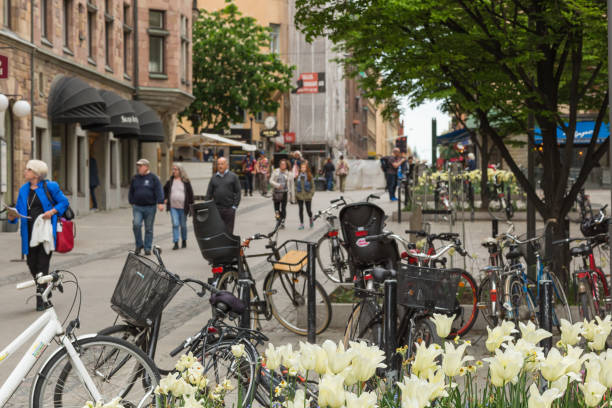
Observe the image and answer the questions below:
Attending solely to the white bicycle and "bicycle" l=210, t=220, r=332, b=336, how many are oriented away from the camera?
0

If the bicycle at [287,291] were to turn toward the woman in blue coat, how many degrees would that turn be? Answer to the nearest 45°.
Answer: approximately 180°

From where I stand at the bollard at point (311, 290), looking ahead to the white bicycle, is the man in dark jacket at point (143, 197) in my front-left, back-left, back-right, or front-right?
back-right

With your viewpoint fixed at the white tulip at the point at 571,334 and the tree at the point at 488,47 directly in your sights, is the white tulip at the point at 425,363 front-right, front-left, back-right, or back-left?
back-left
